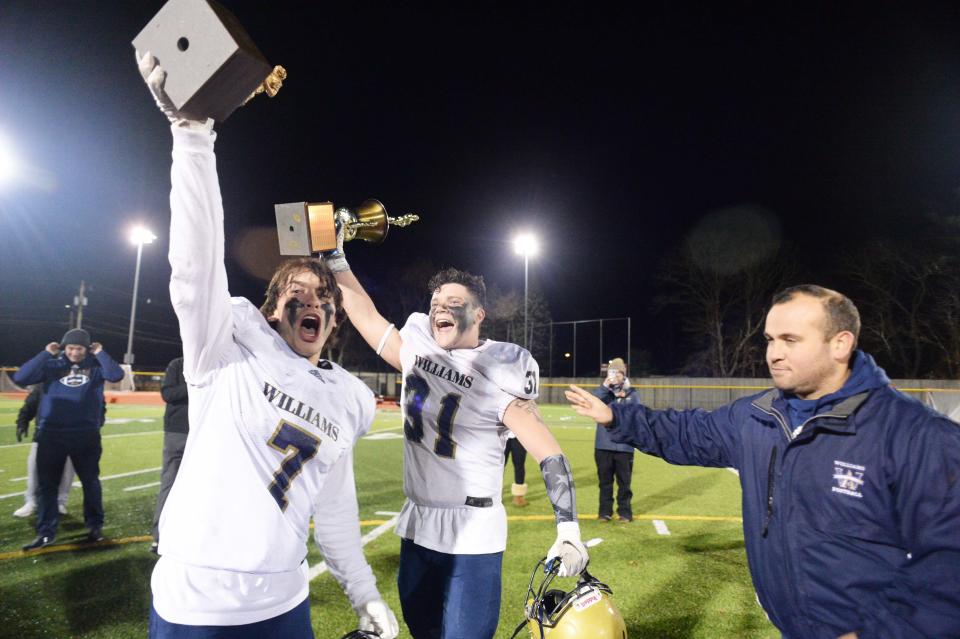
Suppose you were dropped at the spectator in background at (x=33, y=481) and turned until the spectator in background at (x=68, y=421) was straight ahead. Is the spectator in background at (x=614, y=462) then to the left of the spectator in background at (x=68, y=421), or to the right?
left

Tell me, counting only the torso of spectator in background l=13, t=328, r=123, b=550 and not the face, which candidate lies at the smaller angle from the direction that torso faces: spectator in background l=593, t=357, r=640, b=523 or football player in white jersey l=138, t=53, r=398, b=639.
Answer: the football player in white jersey

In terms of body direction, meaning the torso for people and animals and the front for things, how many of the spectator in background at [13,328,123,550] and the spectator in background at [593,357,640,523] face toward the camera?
2

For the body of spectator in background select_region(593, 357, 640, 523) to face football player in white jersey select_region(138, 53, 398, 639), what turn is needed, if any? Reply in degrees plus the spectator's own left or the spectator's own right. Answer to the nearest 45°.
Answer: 0° — they already face them

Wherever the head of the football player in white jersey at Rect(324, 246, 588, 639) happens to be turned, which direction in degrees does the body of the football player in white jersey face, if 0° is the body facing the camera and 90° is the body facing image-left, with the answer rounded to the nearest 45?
approximately 45°

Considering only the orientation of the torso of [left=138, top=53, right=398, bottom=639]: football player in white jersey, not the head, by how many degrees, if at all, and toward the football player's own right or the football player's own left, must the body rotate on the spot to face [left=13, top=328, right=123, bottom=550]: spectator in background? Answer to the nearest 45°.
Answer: approximately 135° to the football player's own left

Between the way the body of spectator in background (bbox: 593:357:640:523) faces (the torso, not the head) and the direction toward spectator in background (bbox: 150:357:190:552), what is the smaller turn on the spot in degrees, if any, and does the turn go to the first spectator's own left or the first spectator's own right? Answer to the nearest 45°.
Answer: approximately 45° to the first spectator's own right

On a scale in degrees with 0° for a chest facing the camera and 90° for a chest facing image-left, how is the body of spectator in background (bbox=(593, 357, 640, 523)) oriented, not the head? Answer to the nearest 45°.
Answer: approximately 0°
